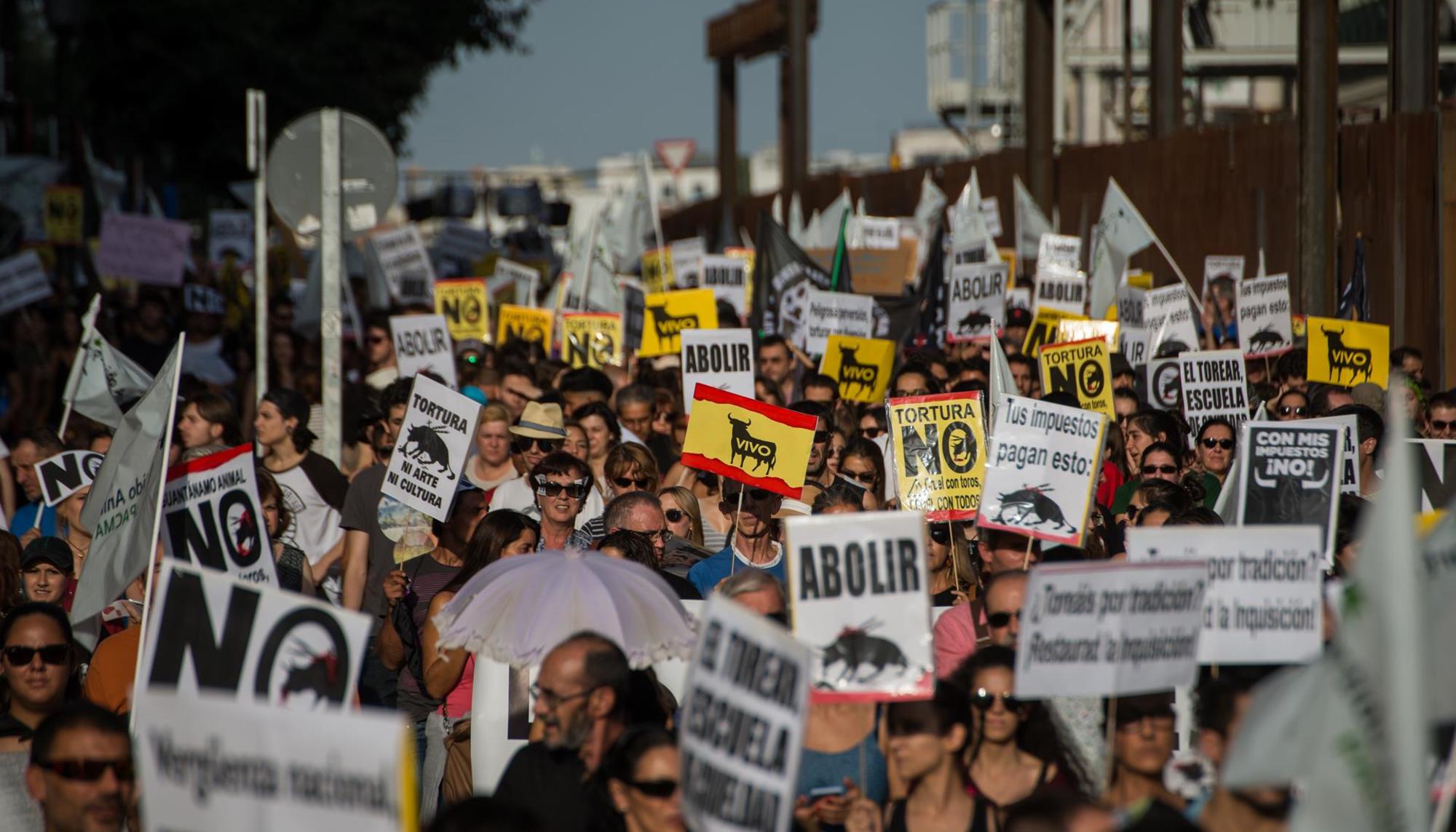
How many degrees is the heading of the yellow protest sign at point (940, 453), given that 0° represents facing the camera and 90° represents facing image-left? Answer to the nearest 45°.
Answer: approximately 0°

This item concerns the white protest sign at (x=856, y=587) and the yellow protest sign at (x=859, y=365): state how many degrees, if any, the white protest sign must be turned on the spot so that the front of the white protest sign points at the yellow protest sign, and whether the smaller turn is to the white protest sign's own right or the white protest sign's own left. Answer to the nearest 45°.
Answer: approximately 180°

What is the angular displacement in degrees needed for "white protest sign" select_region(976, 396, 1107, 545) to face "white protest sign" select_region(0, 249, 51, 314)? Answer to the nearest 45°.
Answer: approximately 135° to its right

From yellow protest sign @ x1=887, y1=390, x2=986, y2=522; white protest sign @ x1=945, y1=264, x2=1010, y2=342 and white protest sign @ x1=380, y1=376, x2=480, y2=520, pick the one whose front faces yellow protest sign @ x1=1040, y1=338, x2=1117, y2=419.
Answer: white protest sign @ x1=945, y1=264, x2=1010, y2=342

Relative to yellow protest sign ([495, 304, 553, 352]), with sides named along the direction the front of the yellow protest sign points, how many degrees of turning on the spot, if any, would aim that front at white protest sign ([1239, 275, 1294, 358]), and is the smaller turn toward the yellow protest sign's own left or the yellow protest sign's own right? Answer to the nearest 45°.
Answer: approximately 45° to the yellow protest sign's own left

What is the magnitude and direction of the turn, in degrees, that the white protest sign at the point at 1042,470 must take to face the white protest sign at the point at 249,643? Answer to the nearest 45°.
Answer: approximately 45° to its right

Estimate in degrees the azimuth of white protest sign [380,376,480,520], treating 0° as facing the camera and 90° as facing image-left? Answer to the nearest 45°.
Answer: approximately 0°

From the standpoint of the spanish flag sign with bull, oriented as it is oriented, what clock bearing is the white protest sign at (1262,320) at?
The white protest sign is roughly at 7 o'clock from the spanish flag sign with bull.

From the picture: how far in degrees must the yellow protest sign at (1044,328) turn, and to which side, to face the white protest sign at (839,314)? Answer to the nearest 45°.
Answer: approximately 90° to its right

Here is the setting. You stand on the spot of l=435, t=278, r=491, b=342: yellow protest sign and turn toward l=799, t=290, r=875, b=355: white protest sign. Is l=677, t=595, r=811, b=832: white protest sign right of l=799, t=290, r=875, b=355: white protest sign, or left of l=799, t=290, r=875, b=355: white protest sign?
right
